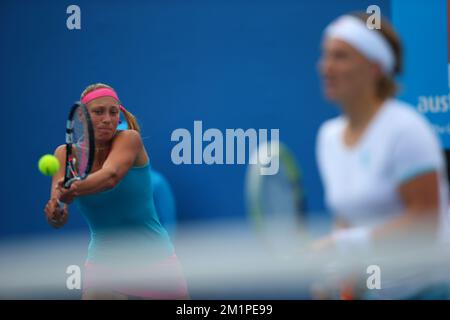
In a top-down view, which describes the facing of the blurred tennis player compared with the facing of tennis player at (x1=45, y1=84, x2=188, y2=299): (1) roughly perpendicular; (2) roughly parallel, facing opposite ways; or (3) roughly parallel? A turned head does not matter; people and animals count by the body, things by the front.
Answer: roughly parallel

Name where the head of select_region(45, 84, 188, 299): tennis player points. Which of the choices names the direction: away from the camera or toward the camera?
toward the camera

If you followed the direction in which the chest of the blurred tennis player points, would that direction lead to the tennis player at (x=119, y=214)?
no

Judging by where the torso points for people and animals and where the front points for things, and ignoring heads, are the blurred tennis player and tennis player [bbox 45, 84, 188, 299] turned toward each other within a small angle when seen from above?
no

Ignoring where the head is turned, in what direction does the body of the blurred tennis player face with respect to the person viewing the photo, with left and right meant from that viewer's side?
facing the viewer and to the left of the viewer

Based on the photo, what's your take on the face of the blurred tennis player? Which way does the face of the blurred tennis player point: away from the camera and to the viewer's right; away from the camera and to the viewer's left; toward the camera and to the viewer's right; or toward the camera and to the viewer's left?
toward the camera and to the viewer's left

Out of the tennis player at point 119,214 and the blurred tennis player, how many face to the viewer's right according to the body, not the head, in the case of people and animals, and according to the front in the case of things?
0

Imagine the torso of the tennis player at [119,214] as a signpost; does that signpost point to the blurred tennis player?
no

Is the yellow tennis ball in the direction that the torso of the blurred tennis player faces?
no

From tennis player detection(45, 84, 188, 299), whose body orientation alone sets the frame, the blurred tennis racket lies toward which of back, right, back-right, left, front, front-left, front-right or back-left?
left
